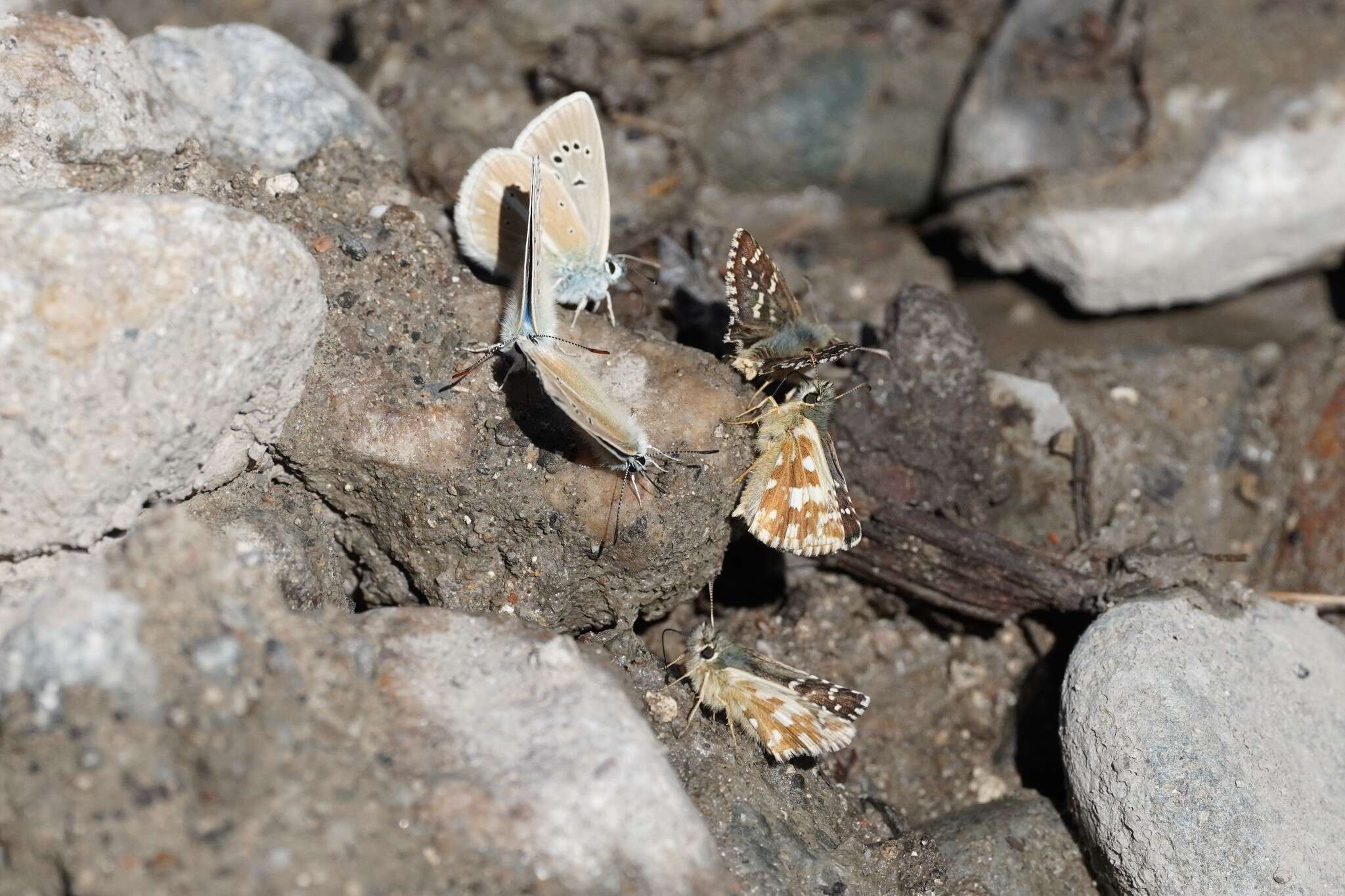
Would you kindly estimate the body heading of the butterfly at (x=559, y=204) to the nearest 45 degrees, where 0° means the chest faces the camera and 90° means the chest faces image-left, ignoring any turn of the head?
approximately 270°

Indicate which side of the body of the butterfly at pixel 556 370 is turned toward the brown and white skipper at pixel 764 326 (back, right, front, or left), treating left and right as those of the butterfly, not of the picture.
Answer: left

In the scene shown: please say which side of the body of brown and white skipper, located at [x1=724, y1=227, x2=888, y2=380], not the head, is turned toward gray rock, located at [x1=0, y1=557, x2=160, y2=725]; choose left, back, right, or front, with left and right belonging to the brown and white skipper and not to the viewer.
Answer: back

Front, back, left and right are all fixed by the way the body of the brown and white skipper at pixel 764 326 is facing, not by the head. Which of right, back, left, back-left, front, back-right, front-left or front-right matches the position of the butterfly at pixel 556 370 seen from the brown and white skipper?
back

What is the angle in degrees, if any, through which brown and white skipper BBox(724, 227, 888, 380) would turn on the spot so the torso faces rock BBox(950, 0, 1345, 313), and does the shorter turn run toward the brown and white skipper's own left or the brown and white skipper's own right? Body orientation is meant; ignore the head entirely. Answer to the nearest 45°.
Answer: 0° — it already faces it

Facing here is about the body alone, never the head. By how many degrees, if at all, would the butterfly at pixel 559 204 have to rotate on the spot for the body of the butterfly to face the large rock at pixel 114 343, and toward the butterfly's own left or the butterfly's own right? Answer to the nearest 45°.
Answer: approximately 135° to the butterfly's own right

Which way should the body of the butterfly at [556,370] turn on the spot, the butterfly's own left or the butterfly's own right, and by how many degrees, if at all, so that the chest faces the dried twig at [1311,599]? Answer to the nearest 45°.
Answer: approximately 45° to the butterfly's own left

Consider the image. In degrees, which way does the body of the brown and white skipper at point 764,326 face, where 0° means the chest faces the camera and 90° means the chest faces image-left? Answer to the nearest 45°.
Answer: approximately 225°

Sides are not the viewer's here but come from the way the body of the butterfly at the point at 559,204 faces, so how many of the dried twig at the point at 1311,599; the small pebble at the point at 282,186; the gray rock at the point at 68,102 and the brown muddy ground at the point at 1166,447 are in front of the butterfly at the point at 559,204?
2
